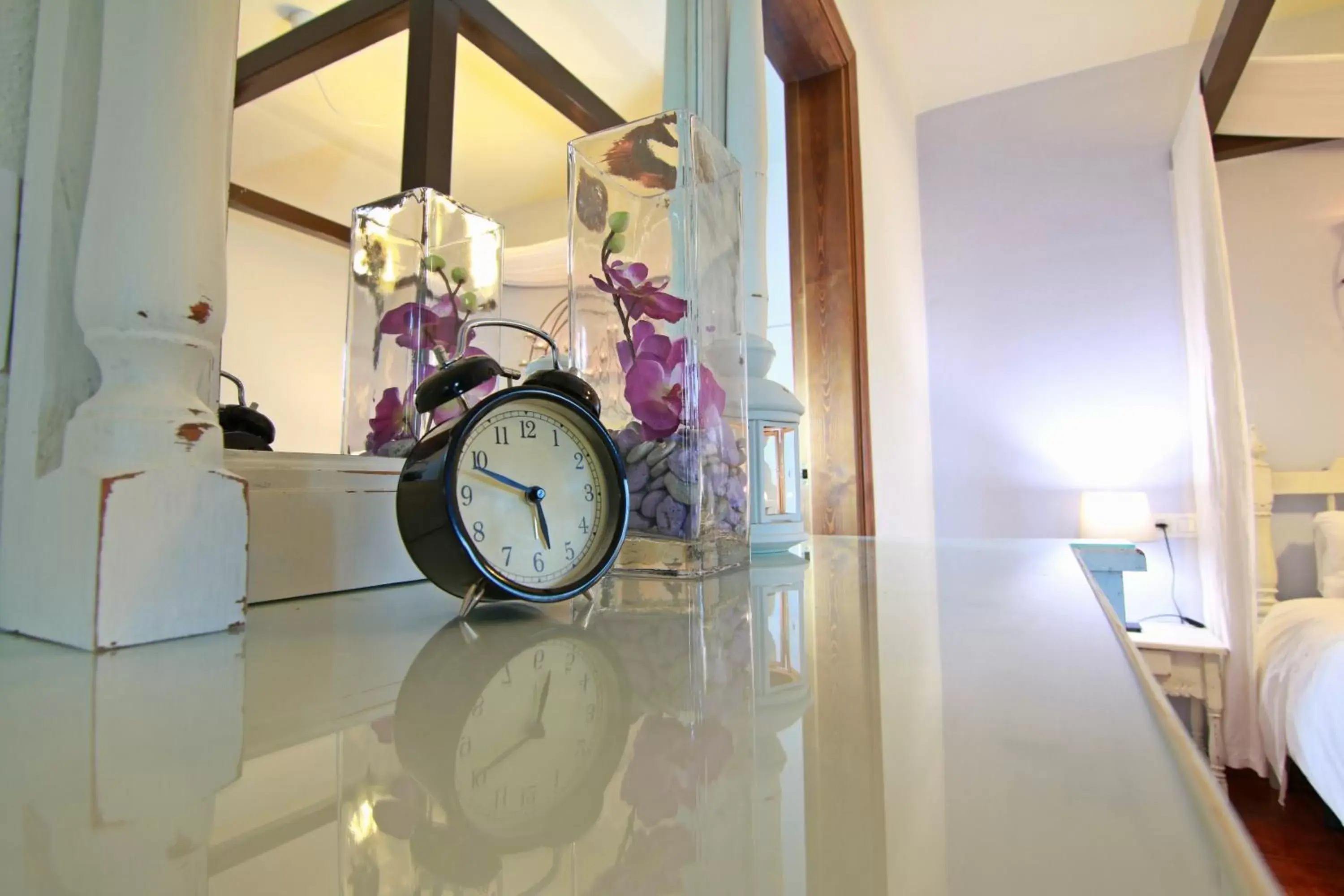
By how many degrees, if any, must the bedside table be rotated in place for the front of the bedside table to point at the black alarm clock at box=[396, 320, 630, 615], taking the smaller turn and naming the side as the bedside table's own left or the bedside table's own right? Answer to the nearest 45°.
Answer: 0° — it already faces it

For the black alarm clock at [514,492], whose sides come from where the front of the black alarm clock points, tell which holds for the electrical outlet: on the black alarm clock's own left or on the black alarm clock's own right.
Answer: on the black alarm clock's own left

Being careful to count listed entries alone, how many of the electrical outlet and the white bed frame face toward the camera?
2

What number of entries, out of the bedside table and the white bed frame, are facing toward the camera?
2
